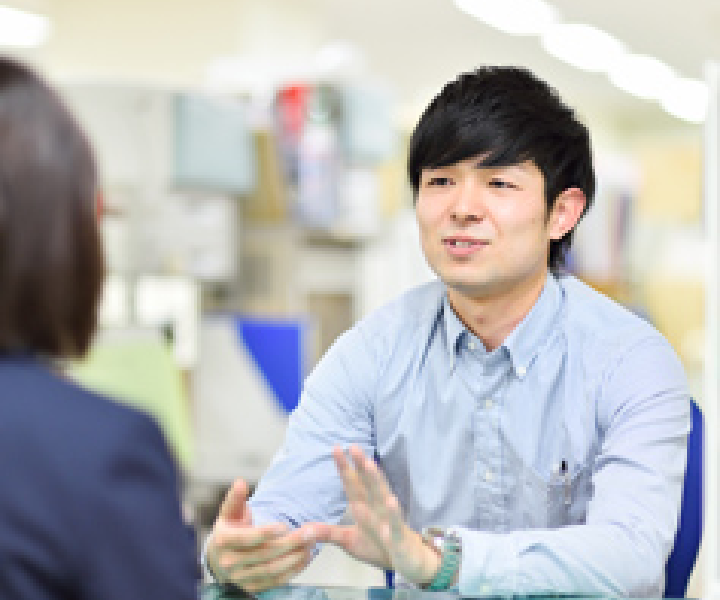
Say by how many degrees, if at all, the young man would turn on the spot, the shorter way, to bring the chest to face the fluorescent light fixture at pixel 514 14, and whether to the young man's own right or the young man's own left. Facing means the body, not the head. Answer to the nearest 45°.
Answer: approximately 135° to the young man's own right

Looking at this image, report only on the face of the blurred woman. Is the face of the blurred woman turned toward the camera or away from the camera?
away from the camera

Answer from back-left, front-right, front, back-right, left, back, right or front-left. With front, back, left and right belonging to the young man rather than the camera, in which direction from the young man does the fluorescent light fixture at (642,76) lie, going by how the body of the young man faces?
back-right

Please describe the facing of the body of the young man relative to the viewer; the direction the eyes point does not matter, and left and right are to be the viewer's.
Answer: facing the viewer and to the left of the viewer

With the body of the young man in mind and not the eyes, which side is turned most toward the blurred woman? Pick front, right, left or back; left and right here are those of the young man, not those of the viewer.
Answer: front

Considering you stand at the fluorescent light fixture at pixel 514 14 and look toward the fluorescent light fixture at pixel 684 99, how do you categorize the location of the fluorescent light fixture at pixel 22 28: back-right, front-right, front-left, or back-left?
back-left

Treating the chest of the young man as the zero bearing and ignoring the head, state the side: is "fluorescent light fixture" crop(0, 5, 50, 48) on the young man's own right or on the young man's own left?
on the young man's own right

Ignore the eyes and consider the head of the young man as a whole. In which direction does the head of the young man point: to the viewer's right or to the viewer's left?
to the viewer's left

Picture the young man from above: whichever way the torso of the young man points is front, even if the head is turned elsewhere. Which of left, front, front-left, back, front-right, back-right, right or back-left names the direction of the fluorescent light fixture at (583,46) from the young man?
back-right

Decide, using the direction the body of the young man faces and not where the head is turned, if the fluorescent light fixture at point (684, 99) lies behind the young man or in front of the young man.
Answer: behind
